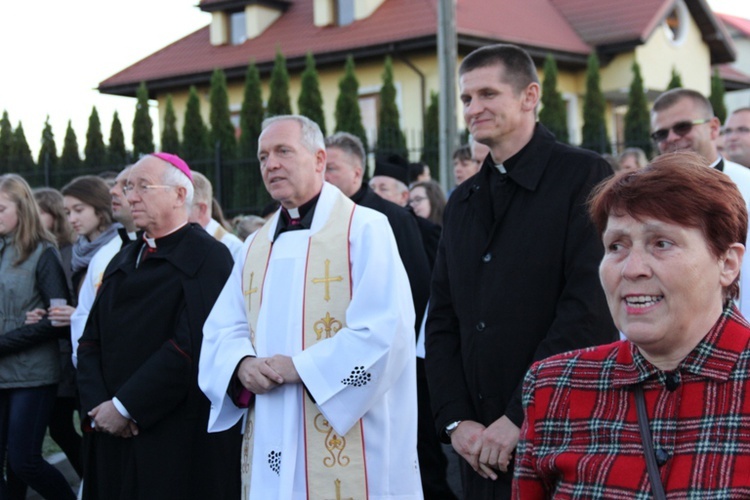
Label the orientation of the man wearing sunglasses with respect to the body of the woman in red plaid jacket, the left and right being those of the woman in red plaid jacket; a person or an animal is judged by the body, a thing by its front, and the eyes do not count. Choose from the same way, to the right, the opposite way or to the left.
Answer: the same way

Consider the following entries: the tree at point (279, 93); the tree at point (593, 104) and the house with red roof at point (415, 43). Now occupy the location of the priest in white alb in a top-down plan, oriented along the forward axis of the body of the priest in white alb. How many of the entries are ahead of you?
0

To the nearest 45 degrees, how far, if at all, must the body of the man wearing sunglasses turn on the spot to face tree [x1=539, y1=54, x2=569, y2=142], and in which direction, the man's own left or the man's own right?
approximately 135° to the man's own right

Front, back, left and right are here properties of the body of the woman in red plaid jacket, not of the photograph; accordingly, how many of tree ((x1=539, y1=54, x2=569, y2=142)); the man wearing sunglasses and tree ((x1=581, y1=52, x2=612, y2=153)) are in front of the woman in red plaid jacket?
0

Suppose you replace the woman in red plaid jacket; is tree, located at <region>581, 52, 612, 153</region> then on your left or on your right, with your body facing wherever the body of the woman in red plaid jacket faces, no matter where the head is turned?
on your right

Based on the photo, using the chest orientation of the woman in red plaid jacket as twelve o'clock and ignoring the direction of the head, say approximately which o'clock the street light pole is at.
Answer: The street light pole is roughly at 4 o'clock from the woman in red plaid jacket.

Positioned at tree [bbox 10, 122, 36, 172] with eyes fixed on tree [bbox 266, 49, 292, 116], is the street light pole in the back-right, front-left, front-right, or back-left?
front-right

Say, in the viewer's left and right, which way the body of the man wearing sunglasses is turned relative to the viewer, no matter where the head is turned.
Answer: facing the viewer and to the left of the viewer

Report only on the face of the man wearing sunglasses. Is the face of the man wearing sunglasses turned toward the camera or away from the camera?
toward the camera

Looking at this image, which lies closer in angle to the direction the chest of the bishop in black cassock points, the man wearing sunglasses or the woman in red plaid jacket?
the woman in red plaid jacket

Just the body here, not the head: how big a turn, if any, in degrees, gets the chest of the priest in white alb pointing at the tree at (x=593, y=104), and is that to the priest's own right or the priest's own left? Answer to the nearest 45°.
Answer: approximately 135° to the priest's own right

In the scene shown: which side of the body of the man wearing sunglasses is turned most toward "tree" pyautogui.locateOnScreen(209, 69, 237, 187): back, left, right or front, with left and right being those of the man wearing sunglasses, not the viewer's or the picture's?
right

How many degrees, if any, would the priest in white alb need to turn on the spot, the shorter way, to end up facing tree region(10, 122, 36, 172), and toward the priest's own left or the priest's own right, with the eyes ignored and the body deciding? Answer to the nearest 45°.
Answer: approximately 135° to the priest's own right

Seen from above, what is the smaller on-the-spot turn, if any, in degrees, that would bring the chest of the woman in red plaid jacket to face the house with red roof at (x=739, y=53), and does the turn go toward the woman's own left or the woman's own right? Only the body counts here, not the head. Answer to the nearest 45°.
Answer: approximately 135° to the woman's own right

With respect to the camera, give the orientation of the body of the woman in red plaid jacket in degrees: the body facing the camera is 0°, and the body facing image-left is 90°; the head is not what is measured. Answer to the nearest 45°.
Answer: approximately 45°

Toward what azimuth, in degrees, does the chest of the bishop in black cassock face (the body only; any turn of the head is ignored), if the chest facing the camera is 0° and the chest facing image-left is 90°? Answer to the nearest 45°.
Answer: approximately 45°

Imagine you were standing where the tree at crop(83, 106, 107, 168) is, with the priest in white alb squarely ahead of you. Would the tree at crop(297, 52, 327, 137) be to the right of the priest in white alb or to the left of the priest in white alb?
left

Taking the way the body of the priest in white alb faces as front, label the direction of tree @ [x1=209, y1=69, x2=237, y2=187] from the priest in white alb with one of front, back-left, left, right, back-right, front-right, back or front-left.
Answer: back-right

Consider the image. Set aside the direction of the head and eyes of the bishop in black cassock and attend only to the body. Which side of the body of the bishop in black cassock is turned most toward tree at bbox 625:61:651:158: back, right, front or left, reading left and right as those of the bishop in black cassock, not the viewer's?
back

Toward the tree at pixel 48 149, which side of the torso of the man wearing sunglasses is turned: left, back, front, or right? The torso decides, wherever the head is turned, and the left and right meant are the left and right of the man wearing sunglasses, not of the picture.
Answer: right

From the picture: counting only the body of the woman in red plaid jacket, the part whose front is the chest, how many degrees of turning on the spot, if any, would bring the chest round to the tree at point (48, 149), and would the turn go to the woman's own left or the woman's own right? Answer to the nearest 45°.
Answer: approximately 90° to the woman's own right
